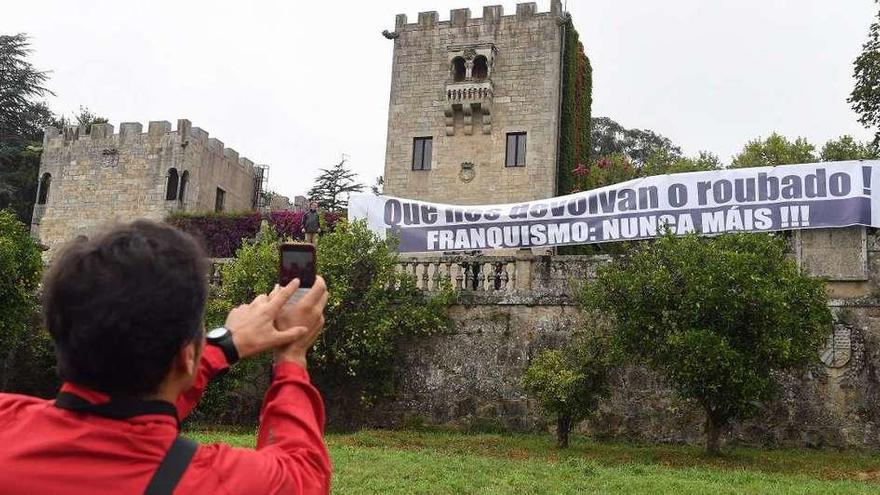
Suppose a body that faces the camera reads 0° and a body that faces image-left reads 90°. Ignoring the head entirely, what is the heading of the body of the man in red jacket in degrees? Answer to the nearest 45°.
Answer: approximately 225°

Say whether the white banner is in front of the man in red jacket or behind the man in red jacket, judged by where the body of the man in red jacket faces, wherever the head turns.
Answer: in front

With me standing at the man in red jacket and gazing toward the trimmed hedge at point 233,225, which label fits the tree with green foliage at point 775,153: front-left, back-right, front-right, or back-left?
front-right

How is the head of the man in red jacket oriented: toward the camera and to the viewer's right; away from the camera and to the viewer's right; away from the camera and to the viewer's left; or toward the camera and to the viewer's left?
away from the camera and to the viewer's right

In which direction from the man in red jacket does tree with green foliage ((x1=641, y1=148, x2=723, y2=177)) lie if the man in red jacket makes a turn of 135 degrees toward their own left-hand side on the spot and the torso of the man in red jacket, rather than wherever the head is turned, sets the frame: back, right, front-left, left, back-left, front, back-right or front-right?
back-right

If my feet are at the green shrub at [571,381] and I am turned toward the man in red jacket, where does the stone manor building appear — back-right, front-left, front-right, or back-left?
back-right

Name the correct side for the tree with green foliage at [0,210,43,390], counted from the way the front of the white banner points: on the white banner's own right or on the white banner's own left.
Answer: on the white banner's own right

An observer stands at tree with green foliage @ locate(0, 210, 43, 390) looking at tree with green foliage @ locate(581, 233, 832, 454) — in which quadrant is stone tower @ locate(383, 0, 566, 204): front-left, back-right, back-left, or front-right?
front-left

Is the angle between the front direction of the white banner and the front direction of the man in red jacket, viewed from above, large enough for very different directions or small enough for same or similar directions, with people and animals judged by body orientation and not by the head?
very different directions

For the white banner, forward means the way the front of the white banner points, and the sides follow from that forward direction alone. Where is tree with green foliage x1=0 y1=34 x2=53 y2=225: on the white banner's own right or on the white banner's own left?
on the white banner's own right

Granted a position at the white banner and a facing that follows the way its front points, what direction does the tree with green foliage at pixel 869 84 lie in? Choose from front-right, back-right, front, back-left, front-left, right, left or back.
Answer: back-left

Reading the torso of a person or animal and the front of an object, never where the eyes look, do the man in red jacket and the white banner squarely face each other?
yes

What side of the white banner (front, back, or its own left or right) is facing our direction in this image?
front

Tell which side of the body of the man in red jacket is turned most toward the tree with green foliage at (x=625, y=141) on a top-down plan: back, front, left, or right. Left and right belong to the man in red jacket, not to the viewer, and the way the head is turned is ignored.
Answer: front

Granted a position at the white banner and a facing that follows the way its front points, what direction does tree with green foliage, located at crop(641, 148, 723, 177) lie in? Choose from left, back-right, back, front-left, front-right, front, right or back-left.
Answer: back

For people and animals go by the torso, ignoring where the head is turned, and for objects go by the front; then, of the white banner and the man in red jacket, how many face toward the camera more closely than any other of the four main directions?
1

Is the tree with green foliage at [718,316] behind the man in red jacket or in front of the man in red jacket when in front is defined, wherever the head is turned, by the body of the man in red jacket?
in front
